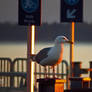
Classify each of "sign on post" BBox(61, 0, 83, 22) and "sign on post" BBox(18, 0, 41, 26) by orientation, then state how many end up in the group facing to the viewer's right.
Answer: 0

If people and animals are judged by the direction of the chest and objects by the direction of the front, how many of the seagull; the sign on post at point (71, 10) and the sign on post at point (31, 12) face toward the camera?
2

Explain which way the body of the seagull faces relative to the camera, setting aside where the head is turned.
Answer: to the viewer's right

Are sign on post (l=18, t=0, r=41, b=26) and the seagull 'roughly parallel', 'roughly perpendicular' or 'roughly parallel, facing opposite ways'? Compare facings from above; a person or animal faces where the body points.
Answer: roughly perpendicular

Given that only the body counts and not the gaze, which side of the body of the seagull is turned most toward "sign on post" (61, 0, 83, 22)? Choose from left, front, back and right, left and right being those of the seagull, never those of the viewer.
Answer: left

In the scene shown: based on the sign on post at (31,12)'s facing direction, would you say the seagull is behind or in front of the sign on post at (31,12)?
in front

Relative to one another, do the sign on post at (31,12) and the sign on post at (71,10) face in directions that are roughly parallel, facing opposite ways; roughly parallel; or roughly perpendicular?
roughly parallel

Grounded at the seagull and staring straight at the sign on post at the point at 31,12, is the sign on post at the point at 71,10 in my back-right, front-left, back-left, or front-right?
front-right

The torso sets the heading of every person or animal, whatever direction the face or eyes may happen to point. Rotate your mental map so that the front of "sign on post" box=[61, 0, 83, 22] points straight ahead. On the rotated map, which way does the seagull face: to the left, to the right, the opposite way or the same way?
to the left

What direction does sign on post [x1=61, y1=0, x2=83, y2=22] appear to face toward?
toward the camera
